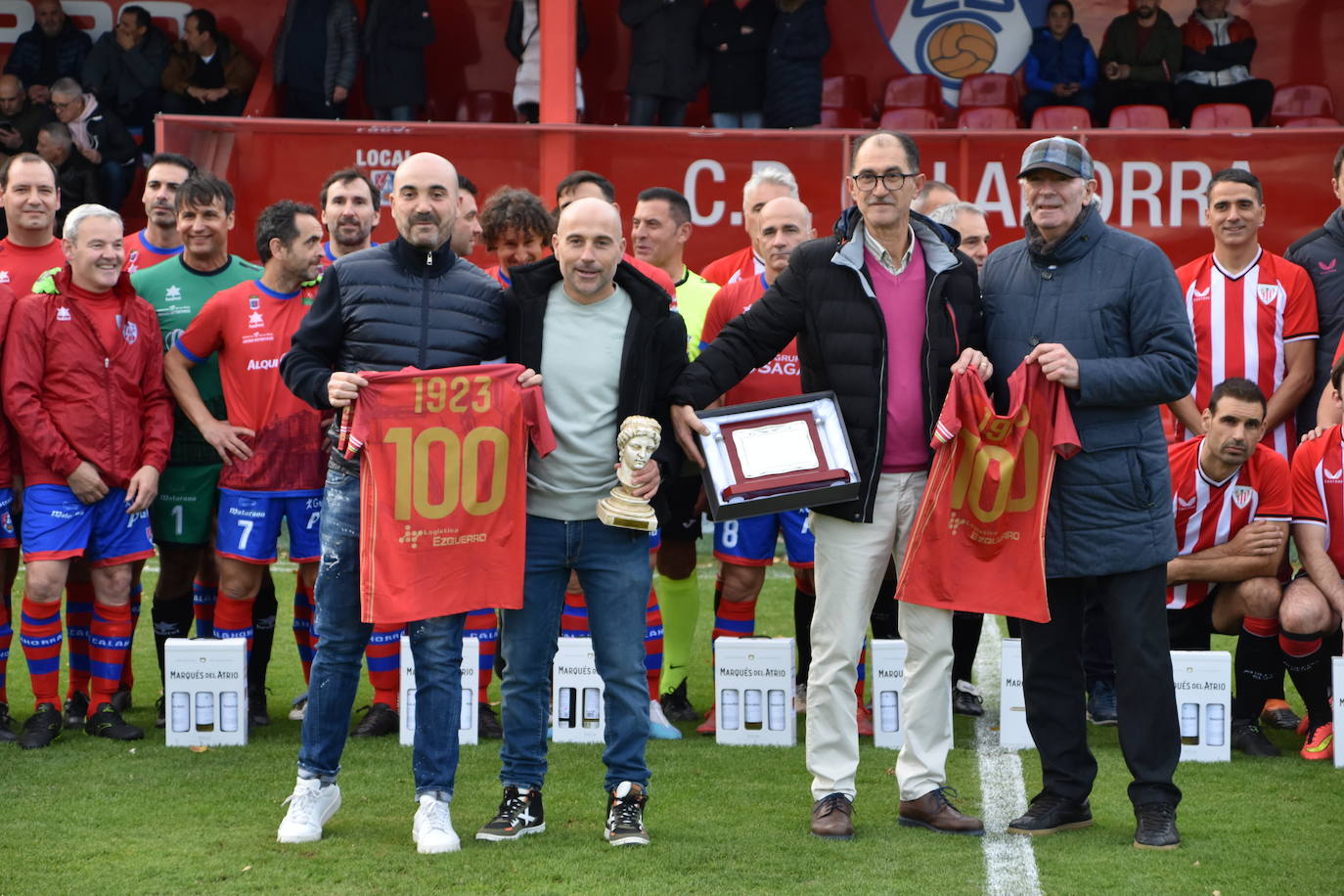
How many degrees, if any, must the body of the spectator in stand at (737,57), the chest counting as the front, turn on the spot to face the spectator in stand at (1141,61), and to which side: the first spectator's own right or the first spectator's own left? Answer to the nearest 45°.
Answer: approximately 90° to the first spectator's own left

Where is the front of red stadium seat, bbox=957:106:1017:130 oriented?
toward the camera

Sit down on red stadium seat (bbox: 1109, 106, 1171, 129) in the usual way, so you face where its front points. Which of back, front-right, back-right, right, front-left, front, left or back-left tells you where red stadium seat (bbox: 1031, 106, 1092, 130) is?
right

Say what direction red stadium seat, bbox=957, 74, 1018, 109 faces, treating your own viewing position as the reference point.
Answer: facing the viewer

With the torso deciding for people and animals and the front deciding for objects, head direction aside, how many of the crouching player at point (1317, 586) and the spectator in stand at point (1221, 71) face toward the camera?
2

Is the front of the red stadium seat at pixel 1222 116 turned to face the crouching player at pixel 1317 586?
yes

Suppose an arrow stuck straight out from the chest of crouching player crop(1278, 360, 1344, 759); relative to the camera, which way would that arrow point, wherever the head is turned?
toward the camera

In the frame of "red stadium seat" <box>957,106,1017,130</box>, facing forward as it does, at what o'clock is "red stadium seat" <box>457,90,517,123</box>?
"red stadium seat" <box>457,90,517,123</box> is roughly at 3 o'clock from "red stadium seat" <box>957,106,1017,130</box>.

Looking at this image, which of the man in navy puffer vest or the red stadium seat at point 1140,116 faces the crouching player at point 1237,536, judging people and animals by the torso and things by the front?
the red stadium seat

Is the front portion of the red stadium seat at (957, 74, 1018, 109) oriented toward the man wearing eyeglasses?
yes

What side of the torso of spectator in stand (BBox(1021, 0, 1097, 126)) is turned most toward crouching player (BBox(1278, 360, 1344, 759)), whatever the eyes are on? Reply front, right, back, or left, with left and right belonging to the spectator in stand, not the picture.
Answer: front

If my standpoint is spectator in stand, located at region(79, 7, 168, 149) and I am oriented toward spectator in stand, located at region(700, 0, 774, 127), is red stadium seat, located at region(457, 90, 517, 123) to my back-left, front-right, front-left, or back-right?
front-left

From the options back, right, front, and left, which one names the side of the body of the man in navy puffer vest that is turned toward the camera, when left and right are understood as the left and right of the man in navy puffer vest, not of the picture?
front
